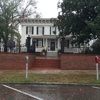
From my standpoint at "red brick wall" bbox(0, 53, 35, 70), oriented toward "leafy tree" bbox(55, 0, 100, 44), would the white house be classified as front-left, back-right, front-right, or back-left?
front-left

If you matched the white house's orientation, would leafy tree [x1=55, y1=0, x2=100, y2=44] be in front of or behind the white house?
in front

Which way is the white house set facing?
toward the camera

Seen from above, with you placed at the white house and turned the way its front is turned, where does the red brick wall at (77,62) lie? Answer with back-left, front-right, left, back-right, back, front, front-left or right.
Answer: front

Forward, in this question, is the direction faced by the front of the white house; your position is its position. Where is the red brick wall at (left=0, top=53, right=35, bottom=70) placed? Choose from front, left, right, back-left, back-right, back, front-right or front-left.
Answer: front
